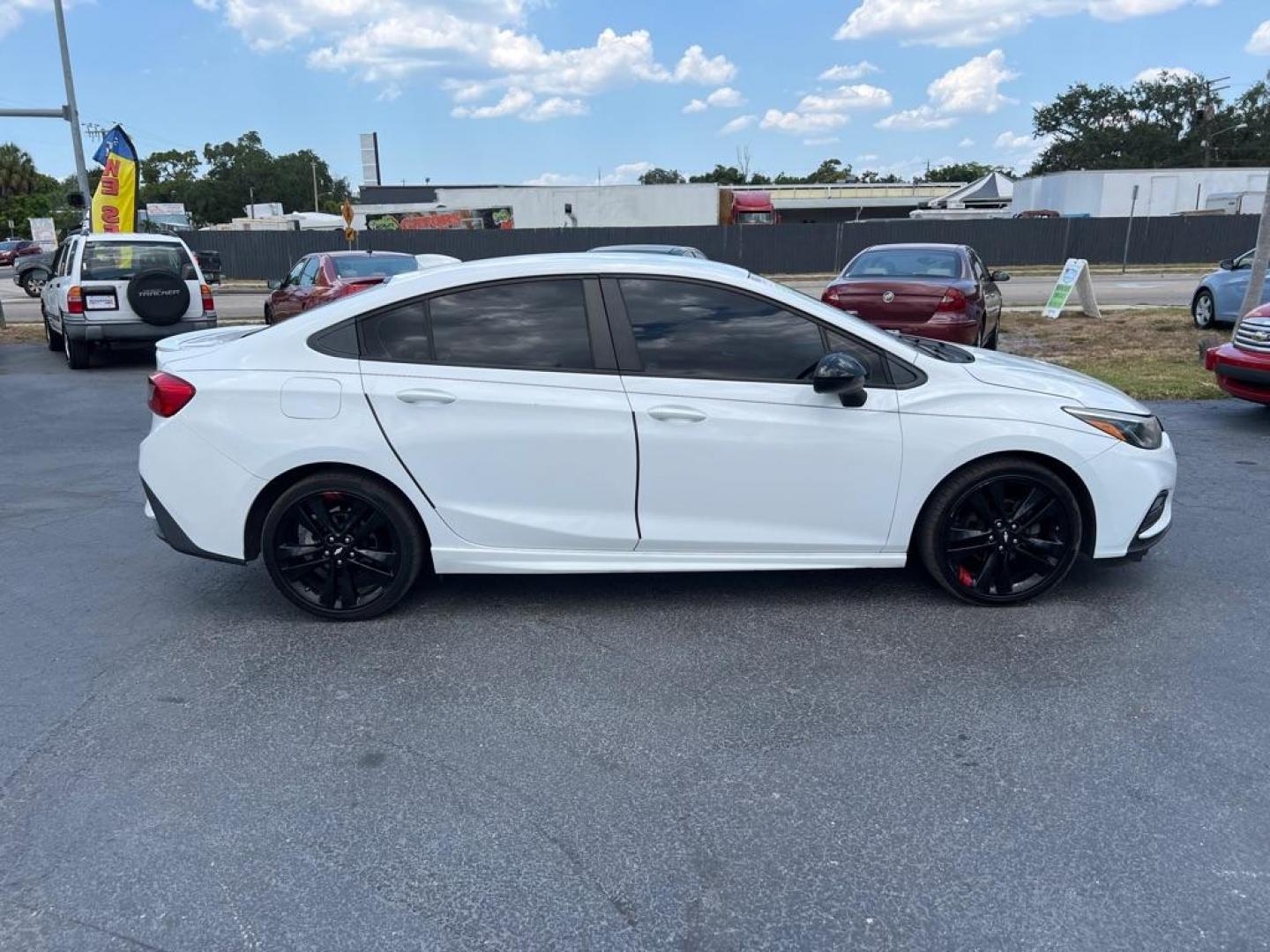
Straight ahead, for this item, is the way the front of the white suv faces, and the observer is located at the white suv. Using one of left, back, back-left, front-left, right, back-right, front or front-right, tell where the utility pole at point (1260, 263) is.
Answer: back-right

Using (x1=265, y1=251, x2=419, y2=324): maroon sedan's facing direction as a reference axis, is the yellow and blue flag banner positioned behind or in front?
in front

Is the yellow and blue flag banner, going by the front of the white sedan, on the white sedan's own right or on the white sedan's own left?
on the white sedan's own left

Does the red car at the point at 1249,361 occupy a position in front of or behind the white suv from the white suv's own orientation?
behind

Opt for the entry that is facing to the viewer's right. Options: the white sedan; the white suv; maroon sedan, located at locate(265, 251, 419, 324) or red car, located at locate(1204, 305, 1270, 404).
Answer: the white sedan

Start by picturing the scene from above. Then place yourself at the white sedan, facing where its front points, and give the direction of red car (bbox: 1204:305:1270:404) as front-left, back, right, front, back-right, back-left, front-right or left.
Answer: front-left

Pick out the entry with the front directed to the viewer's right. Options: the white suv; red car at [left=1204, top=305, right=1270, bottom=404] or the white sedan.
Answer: the white sedan

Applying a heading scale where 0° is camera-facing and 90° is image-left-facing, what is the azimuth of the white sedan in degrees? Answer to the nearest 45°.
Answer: approximately 270°

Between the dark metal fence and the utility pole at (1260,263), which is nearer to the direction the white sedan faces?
the utility pole

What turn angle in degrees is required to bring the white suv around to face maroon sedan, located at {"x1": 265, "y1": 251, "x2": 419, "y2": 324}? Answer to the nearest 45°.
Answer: approximately 90° to its right

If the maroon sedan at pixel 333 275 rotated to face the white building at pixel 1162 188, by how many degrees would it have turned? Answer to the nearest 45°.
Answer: approximately 90° to its right

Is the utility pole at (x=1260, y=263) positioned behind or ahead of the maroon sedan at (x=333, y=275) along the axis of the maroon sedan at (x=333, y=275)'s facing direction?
behind

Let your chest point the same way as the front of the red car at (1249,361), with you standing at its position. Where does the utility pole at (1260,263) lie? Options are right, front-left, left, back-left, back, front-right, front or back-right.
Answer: back-right

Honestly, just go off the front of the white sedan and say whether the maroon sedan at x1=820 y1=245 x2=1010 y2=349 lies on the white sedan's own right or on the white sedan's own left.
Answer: on the white sedan's own left

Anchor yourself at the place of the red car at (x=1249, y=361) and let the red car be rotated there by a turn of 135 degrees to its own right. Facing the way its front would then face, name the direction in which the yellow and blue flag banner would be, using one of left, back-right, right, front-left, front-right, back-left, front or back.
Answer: left

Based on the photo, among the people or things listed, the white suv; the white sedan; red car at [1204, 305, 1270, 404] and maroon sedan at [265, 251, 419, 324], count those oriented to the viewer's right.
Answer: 1

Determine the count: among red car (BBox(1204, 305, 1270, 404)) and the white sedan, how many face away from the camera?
0

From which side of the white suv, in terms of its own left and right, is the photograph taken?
back

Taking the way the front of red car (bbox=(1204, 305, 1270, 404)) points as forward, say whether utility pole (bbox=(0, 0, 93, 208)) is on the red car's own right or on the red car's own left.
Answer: on the red car's own right

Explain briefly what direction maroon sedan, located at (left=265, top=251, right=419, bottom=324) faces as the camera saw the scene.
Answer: facing away from the viewer and to the left of the viewer

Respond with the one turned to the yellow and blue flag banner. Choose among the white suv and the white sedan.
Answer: the white suv
